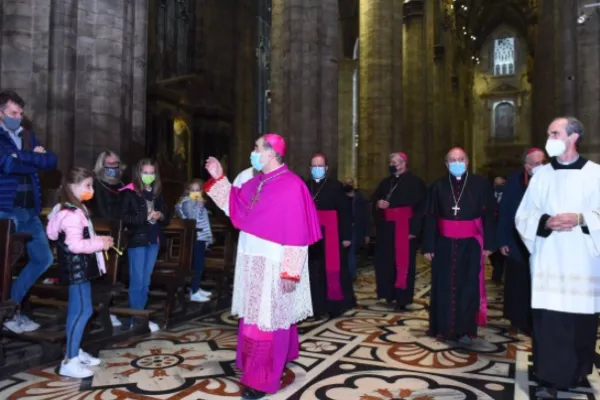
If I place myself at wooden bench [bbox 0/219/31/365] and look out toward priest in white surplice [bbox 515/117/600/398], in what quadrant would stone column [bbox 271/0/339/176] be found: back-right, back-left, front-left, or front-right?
front-left

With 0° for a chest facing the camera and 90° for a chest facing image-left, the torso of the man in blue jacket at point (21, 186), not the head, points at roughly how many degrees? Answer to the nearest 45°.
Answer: approximately 315°

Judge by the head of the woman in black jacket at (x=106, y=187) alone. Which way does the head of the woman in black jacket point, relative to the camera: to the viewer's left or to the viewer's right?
to the viewer's right

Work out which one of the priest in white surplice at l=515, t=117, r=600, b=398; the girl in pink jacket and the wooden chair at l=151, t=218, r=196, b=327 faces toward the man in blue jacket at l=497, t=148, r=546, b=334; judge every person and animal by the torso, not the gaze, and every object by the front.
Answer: the girl in pink jacket

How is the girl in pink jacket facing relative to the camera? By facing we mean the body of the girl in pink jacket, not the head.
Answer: to the viewer's right
